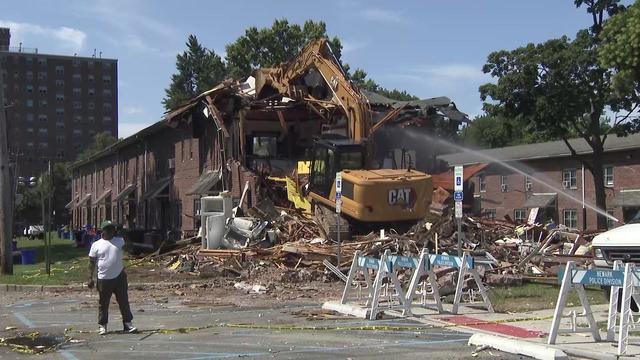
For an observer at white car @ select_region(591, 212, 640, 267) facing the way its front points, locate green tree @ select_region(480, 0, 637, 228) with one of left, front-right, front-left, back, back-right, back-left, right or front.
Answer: back-right

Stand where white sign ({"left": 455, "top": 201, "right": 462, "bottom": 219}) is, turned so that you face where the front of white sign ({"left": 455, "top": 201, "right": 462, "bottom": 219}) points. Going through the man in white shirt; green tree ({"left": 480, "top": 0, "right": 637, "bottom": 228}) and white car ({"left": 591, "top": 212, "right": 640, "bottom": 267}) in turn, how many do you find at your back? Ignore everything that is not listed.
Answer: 1

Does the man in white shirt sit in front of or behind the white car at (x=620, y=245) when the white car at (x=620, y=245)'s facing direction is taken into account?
in front

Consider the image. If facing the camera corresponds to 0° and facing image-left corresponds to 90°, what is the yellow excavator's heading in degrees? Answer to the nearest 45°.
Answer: approximately 135°

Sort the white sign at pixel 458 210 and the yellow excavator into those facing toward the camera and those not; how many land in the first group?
1

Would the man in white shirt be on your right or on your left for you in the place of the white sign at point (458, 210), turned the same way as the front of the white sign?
on your right

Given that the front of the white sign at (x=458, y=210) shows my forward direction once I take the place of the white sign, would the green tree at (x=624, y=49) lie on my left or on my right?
on my left

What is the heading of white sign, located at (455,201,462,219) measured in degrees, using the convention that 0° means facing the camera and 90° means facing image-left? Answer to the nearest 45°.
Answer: approximately 0°

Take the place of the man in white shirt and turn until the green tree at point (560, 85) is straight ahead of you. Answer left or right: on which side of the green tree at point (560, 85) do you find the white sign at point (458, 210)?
right

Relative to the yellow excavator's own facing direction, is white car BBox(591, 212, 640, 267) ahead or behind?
behind

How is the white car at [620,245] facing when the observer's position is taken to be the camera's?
facing the viewer and to the left of the viewer

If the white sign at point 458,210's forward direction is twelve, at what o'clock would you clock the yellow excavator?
The yellow excavator is roughly at 5 o'clock from the white sign.

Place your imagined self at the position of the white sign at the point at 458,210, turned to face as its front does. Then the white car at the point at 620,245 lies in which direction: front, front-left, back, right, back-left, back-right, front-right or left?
front-left
